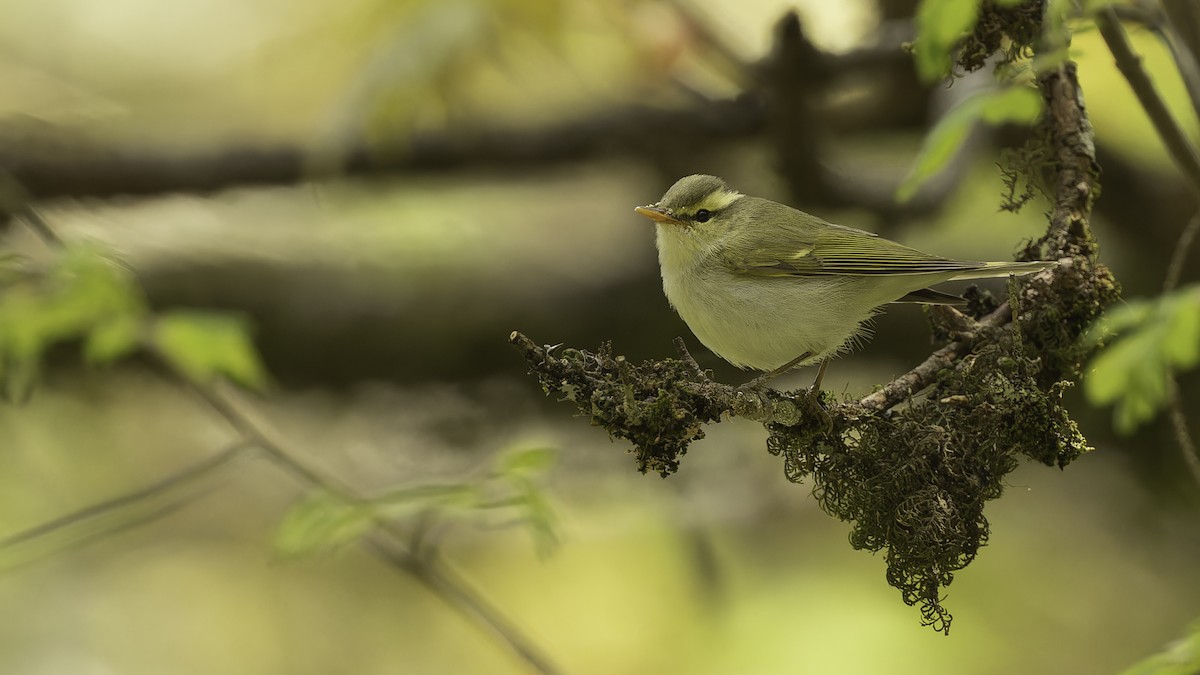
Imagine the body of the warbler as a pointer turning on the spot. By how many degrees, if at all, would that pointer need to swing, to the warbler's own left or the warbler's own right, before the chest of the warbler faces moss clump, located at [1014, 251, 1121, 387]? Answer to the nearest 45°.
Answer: approximately 135° to the warbler's own left

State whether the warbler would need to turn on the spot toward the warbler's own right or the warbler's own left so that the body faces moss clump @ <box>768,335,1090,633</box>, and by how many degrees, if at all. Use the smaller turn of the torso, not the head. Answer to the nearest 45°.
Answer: approximately 135° to the warbler's own left

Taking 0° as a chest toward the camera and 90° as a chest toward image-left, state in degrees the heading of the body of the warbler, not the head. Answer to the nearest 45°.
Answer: approximately 90°

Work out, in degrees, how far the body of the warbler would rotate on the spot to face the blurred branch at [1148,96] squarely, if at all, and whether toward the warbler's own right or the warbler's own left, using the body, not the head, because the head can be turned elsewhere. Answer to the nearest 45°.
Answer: approximately 180°

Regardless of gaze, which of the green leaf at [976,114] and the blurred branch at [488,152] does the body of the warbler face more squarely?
the blurred branch

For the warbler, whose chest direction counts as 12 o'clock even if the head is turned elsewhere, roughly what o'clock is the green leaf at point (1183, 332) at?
The green leaf is roughly at 8 o'clock from the warbler.
